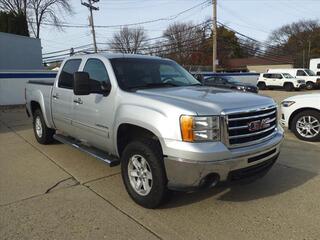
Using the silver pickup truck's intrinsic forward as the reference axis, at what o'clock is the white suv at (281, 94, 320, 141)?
The white suv is roughly at 9 o'clock from the silver pickup truck.

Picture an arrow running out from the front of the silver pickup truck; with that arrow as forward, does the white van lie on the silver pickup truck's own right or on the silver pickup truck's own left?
on the silver pickup truck's own left

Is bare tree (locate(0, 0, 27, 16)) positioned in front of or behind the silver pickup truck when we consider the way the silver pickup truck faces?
behind

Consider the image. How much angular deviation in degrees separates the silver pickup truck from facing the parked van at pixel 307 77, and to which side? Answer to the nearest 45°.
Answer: approximately 90° to its left

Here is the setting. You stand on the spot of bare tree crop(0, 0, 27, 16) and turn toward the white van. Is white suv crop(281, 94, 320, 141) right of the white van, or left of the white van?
right

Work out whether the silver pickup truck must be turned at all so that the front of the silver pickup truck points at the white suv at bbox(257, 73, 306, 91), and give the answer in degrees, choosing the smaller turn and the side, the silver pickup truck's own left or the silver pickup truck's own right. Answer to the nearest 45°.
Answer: approximately 90° to the silver pickup truck's own left

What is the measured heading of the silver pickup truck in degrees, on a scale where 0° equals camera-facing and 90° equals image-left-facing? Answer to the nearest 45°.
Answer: approximately 315°
